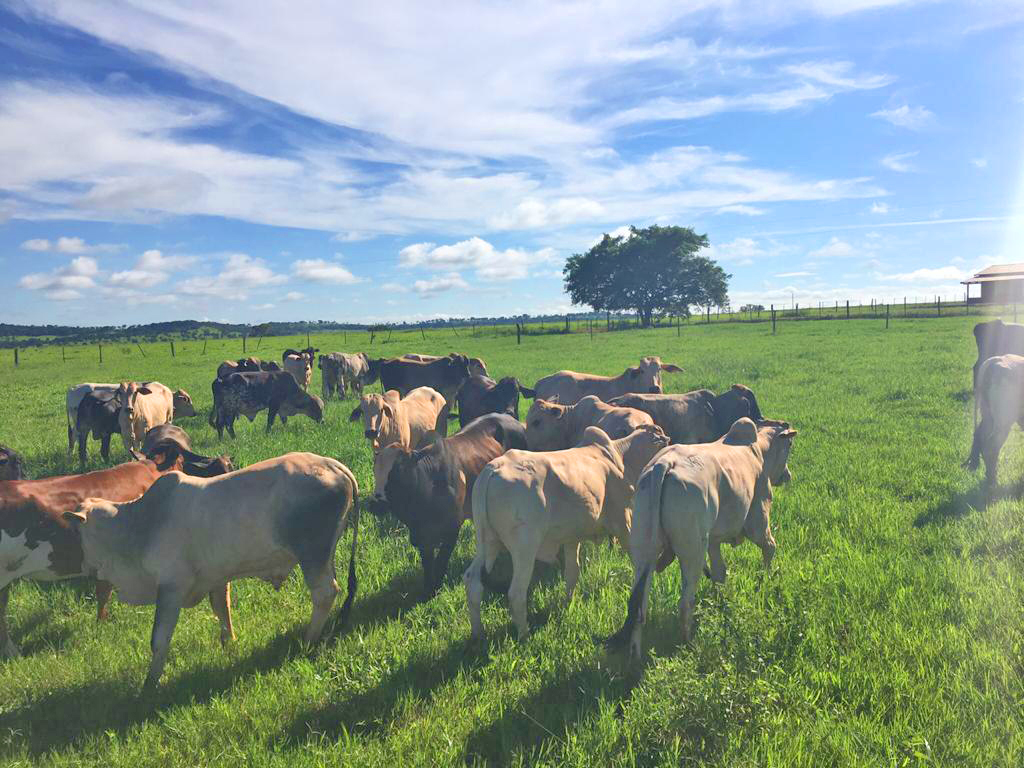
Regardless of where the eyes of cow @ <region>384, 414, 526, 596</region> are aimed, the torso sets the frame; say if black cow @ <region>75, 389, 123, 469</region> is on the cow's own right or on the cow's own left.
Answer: on the cow's own right

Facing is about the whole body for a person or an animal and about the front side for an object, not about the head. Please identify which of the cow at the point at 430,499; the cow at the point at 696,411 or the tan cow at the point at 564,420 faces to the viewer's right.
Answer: the cow at the point at 696,411

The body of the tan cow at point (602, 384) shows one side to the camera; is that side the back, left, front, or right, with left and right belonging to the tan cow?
right

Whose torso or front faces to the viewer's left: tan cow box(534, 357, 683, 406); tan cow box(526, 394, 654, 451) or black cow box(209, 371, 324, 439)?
tan cow box(526, 394, 654, 451)

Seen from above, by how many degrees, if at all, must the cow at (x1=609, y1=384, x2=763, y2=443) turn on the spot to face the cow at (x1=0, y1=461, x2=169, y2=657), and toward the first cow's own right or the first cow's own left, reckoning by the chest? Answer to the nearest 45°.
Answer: approximately 135° to the first cow's own right

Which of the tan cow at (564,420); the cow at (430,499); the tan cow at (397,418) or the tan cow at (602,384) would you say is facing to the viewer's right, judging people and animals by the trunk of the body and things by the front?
the tan cow at (602,384)

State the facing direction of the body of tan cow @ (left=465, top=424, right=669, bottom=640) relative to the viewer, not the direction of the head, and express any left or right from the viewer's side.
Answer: facing away from the viewer and to the right of the viewer

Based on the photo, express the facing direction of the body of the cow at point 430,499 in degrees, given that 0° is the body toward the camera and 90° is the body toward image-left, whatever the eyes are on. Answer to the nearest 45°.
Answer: approximately 45°

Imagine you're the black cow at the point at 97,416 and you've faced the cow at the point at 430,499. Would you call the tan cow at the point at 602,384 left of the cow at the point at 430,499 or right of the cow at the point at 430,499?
left

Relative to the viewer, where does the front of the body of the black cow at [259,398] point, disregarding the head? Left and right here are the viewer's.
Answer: facing to the right of the viewer

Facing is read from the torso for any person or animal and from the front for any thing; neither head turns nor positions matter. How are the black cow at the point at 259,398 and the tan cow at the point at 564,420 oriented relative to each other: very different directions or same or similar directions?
very different directions

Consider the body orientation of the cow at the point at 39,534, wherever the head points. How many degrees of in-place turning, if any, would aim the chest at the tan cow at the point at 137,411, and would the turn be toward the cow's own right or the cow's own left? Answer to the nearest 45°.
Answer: approximately 90° to the cow's own left

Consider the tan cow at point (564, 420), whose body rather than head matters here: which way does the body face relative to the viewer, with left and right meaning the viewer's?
facing to the left of the viewer

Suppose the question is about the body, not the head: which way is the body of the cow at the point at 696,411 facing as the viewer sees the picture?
to the viewer's right
